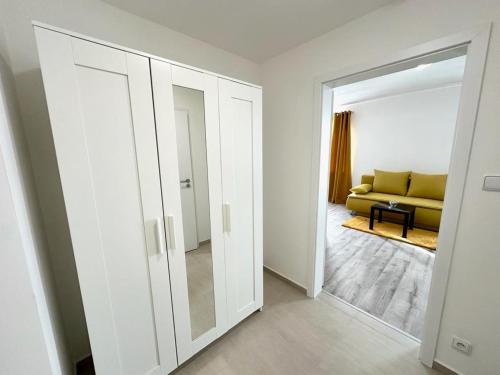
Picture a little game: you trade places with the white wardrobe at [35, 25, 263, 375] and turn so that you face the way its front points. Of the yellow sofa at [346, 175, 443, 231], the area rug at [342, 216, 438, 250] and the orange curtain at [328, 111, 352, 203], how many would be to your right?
0

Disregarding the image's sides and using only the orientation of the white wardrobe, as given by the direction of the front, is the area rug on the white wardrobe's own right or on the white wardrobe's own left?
on the white wardrobe's own left

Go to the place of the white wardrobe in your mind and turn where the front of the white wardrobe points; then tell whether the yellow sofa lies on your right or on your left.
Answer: on your left

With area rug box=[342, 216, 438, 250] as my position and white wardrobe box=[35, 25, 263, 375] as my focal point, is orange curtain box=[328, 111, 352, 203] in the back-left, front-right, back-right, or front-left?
back-right

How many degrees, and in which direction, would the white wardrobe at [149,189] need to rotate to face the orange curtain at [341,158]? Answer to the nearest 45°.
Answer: approximately 90° to its left

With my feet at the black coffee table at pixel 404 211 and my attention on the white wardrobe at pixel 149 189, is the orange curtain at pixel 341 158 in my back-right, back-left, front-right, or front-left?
back-right

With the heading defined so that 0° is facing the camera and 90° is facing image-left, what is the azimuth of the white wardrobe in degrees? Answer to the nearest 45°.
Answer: approximately 315°

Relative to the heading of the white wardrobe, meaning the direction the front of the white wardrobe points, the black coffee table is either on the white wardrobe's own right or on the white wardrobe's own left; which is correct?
on the white wardrobe's own left
